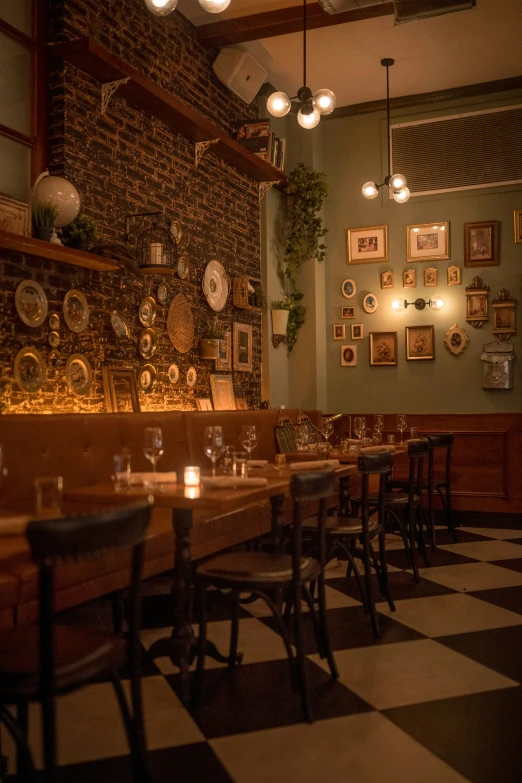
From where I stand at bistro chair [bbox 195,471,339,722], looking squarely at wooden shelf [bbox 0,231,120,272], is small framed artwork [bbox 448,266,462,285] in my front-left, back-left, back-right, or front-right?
front-right

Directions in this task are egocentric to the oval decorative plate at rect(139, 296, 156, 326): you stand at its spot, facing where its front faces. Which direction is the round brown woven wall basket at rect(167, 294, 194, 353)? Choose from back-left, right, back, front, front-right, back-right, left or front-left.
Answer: left

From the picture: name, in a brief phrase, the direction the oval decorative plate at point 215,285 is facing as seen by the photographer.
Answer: facing the viewer and to the right of the viewer

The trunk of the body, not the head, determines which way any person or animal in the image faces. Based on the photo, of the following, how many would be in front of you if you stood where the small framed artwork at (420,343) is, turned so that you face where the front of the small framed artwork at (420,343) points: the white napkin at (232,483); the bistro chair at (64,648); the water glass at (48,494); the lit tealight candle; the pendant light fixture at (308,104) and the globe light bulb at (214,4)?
6

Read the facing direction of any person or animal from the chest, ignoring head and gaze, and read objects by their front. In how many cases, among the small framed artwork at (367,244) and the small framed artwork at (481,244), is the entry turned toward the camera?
2

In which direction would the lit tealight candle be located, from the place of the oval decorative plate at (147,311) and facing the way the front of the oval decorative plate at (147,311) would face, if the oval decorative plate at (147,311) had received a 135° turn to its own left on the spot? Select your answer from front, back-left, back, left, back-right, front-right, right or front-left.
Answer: back

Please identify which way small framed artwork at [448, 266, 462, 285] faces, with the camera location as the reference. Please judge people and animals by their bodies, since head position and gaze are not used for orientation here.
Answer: facing the viewer

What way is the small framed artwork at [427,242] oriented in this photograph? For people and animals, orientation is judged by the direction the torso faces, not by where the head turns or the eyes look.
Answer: toward the camera

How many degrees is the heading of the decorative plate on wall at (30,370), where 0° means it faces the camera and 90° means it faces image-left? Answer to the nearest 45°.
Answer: approximately 315°

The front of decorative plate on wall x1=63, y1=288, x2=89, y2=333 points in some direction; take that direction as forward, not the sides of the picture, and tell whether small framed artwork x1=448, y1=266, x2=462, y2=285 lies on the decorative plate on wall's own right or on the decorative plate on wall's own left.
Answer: on the decorative plate on wall's own left

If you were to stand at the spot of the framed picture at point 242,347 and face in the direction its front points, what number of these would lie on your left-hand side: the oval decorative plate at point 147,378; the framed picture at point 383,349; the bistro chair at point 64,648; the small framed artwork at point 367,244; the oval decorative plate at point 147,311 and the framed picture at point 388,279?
3

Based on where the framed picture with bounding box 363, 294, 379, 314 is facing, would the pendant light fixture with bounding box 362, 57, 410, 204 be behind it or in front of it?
in front

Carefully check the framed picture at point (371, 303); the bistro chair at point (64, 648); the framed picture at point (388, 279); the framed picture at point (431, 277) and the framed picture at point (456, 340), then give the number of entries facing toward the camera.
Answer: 4

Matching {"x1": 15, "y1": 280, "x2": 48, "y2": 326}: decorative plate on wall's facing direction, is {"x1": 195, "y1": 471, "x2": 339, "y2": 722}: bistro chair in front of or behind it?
in front

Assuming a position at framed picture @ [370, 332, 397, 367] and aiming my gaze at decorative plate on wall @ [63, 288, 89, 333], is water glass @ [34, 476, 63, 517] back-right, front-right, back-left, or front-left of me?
front-left

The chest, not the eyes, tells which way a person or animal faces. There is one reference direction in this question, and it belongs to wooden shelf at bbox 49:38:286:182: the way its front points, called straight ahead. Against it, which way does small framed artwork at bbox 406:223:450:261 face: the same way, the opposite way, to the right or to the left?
to the right

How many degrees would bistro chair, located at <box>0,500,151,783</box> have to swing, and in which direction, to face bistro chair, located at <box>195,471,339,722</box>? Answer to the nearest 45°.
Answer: approximately 90° to its right

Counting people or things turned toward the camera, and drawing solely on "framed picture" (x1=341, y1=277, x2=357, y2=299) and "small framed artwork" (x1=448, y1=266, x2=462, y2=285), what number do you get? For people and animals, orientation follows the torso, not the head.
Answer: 2

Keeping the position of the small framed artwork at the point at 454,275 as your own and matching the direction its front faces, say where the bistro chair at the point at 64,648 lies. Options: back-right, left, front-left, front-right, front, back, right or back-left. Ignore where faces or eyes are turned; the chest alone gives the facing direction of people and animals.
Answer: front
